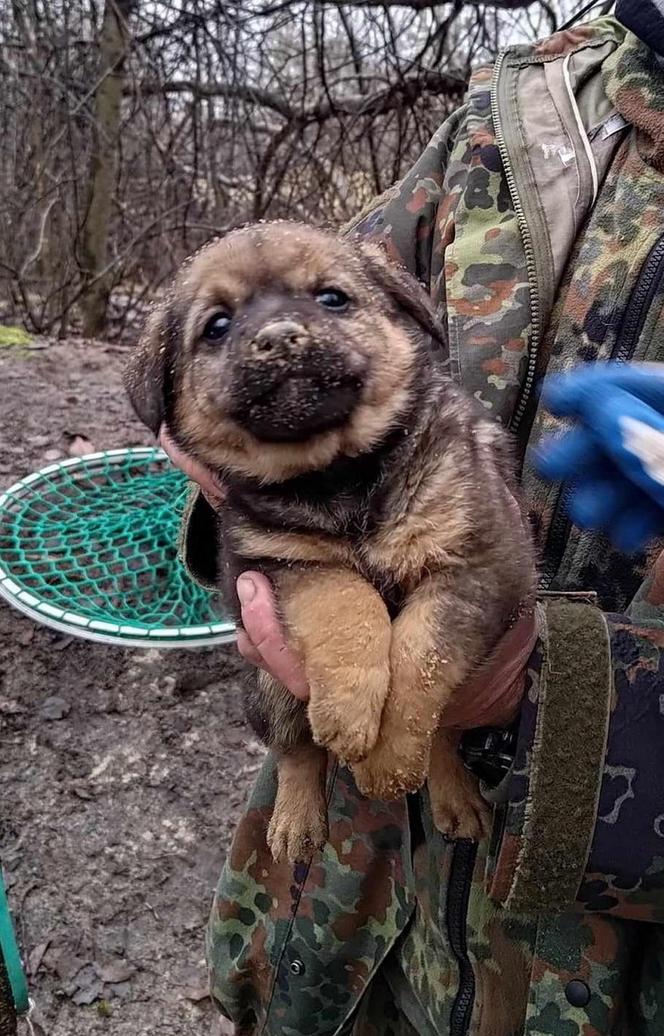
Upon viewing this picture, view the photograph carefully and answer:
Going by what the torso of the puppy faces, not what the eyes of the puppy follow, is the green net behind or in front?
behind

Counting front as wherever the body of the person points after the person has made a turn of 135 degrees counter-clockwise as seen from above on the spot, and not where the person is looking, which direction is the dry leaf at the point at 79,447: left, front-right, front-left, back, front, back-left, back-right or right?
back-left

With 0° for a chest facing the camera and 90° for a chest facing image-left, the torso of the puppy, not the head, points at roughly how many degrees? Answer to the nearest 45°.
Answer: approximately 0°

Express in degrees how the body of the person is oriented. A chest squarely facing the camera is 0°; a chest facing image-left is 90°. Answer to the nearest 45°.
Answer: approximately 45°

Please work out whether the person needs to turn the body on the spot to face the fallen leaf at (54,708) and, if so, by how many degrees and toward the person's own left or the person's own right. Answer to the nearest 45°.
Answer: approximately 90° to the person's own right
